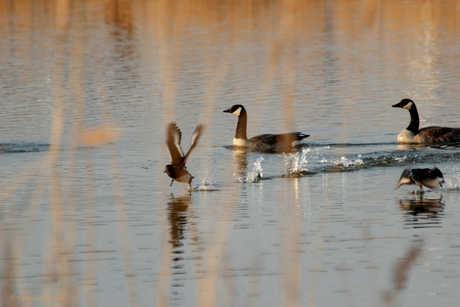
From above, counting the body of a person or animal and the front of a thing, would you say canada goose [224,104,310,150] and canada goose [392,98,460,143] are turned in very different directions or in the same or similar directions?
same or similar directions

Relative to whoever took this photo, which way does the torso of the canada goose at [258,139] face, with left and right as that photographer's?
facing to the left of the viewer

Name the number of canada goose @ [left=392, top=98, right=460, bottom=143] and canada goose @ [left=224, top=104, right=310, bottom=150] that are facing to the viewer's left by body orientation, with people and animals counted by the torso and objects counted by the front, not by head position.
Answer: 2

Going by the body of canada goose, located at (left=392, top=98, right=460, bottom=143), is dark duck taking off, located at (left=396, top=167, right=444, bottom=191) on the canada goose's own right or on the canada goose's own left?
on the canada goose's own left

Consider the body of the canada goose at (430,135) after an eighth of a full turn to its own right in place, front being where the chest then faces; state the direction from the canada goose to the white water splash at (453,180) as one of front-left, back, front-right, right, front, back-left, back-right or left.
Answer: back-left

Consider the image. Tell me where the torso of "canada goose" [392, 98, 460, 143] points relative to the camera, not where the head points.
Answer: to the viewer's left

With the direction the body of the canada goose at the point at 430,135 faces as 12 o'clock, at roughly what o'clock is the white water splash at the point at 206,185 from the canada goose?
The white water splash is roughly at 10 o'clock from the canada goose.

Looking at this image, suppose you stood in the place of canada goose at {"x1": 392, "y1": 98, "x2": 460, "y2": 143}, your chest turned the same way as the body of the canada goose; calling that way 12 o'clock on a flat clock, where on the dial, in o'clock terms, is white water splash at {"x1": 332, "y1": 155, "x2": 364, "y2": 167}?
The white water splash is roughly at 10 o'clock from the canada goose.

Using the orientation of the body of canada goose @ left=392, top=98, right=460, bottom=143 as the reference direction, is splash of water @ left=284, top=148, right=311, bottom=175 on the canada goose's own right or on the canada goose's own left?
on the canada goose's own left

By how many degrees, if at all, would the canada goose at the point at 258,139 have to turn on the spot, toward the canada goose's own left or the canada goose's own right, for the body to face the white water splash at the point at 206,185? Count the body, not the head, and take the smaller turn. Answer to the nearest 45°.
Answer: approximately 90° to the canada goose's own left

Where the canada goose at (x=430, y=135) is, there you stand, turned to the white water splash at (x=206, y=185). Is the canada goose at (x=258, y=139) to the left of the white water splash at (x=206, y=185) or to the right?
right

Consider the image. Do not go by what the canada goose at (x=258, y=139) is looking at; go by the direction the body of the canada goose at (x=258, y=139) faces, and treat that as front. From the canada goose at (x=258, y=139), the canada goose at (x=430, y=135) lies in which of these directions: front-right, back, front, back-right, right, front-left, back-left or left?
back

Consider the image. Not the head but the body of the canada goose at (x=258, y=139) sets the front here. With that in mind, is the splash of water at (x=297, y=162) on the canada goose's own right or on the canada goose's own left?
on the canada goose's own left
